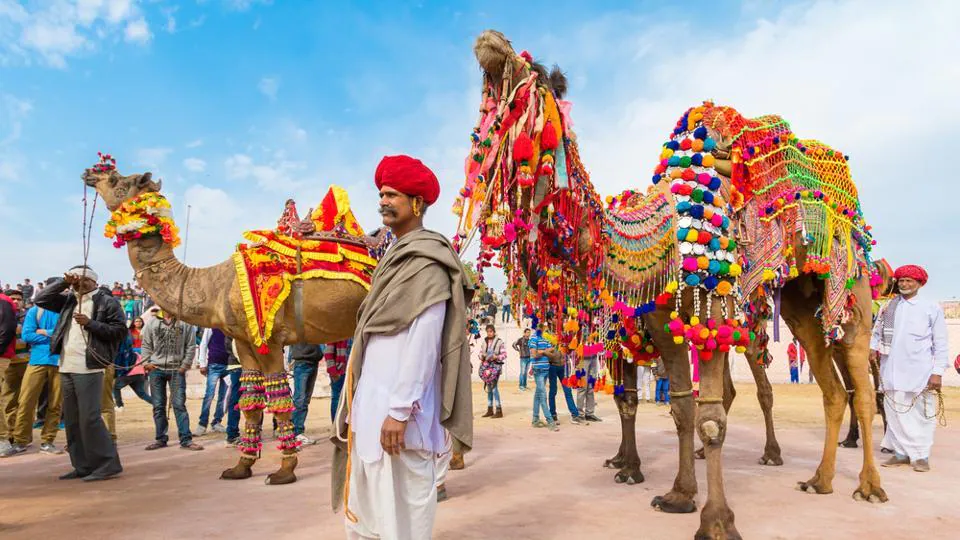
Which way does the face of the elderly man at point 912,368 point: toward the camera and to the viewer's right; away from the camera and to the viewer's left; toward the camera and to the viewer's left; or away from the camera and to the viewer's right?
toward the camera and to the viewer's left

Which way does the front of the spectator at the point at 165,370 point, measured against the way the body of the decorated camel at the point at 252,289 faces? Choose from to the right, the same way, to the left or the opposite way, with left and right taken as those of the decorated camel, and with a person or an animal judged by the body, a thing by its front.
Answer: to the left

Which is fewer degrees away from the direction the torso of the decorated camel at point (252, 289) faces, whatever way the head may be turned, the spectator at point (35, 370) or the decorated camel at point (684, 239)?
the spectator

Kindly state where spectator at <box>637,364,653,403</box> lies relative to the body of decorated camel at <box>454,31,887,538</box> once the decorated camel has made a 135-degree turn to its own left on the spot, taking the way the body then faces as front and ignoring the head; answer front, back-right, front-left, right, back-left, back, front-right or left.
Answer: left

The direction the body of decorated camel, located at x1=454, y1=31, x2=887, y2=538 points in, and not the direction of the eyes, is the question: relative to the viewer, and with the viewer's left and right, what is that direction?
facing the viewer and to the left of the viewer

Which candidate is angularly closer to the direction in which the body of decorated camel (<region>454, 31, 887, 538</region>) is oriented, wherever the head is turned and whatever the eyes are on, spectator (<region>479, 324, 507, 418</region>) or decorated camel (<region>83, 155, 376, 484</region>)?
the decorated camel

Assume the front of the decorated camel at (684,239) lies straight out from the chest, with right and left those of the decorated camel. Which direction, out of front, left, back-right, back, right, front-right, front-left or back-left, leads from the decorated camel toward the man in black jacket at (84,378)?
front-right

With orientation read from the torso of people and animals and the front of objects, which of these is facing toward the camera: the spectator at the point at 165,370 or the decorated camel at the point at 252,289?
the spectator

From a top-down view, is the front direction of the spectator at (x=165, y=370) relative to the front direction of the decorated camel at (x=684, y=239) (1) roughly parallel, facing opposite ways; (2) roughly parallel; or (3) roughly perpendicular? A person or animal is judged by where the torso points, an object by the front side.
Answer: roughly perpendicular

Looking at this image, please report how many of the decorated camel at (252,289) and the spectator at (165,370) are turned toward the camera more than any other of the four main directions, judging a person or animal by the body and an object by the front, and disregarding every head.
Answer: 1

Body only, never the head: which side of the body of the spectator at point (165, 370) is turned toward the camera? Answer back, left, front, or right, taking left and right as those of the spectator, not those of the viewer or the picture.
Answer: front

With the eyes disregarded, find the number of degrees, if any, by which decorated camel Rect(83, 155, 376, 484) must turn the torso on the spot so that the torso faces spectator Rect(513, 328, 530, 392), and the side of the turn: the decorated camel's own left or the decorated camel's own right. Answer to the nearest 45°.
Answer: approximately 135° to the decorated camel's own right

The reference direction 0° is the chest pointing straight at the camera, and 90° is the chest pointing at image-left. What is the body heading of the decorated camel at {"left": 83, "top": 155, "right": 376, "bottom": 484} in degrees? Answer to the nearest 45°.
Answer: approximately 90°
